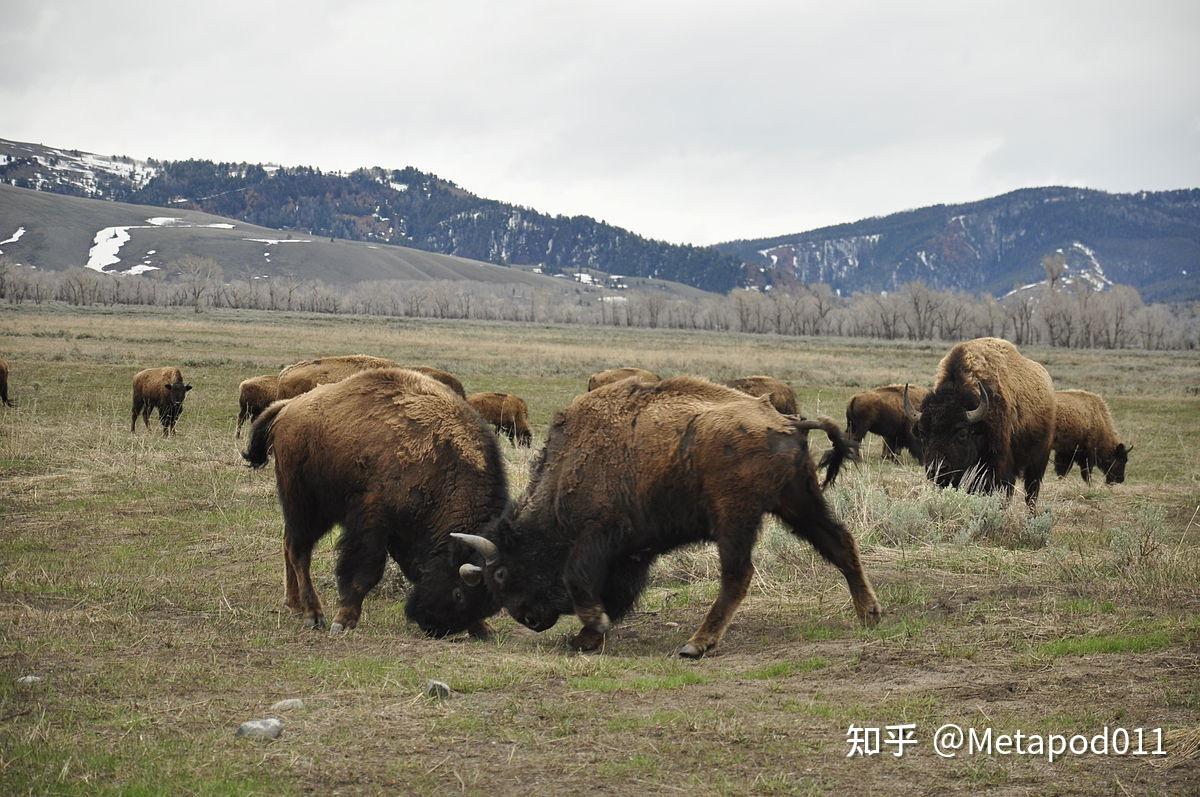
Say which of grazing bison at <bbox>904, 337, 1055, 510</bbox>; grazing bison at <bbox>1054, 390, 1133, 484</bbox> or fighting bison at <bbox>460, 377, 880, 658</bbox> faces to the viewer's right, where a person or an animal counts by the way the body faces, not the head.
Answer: grazing bison at <bbox>1054, 390, 1133, 484</bbox>

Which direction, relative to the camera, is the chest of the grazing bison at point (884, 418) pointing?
to the viewer's right

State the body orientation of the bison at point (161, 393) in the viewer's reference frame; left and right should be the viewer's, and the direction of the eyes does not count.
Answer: facing the viewer and to the right of the viewer

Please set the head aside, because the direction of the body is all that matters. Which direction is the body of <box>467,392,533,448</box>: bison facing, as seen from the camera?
to the viewer's right

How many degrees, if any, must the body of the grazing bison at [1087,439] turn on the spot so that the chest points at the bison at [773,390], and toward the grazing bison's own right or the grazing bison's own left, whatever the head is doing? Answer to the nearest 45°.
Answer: approximately 180°

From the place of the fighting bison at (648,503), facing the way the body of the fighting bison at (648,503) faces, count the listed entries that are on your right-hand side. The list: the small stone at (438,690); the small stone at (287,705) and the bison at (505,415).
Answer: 1

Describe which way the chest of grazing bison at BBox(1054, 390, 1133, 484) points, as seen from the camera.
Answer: to the viewer's right

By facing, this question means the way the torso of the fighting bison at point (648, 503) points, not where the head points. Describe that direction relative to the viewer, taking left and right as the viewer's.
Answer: facing to the left of the viewer

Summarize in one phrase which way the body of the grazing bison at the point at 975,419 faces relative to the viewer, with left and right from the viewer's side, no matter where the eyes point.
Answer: facing the viewer and to the left of the viewer

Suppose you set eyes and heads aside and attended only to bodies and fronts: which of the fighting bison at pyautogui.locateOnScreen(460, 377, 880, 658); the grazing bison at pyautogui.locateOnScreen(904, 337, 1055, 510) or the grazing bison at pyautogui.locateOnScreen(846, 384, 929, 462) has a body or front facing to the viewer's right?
the grazing bison at pyautogui.locateOnScreen(846, 384, 929, 462)
